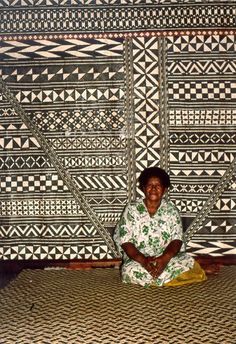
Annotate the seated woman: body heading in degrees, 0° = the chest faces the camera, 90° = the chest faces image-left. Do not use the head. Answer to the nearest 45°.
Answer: approximately 0°
